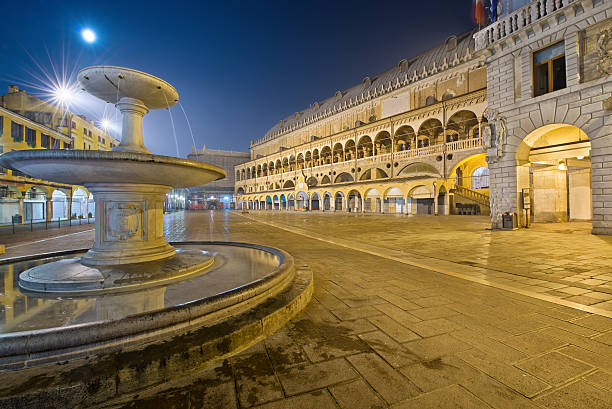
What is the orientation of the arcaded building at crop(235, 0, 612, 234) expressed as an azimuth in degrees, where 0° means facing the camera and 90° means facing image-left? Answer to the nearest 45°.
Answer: approximately 45°

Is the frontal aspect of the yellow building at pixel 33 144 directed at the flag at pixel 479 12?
yes

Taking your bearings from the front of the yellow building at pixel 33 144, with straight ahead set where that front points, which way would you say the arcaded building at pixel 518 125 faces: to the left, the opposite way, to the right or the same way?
the opposite way

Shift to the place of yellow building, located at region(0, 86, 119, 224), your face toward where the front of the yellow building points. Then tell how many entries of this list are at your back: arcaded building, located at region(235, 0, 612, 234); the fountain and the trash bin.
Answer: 0

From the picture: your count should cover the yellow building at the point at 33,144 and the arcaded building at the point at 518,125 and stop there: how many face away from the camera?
0

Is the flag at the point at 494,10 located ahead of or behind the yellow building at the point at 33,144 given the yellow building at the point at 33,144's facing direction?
ahead

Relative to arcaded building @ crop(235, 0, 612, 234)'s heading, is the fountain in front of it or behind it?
in front

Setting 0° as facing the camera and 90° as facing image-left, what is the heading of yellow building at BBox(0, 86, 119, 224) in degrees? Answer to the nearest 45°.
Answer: approximately 315°

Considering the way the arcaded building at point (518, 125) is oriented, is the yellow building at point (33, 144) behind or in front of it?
in front
